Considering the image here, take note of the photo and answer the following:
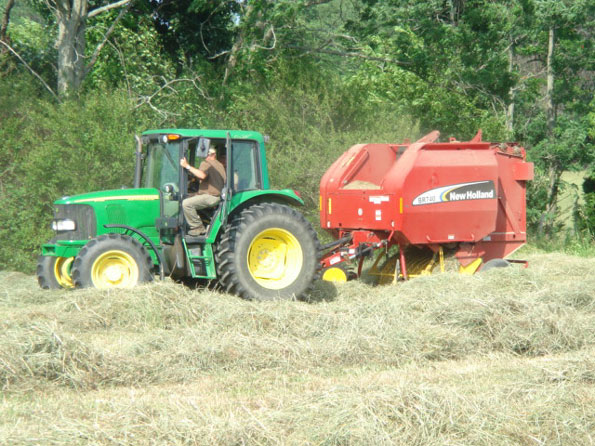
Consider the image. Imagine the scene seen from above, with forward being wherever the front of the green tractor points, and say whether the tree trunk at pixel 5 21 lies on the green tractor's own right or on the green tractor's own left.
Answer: on the green tractor's own right

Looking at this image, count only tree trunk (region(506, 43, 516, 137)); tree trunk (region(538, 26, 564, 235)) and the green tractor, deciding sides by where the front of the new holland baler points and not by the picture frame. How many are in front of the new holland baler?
1

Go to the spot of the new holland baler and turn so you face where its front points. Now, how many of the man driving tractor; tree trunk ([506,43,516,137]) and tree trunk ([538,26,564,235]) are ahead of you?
1

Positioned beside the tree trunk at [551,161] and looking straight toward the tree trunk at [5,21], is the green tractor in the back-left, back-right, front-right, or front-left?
front-left

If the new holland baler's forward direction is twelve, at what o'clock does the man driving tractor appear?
The man driving tractor is roughly at 12 o'clock from the new holland baler.

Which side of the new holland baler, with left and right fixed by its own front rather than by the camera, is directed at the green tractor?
front

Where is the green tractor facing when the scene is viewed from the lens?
facing the viewer and to the left of the viewer

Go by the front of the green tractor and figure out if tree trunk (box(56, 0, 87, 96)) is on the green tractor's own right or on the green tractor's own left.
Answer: on the green tractor's own right

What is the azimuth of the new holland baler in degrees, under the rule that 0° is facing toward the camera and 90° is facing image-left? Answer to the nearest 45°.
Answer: approximately 45°

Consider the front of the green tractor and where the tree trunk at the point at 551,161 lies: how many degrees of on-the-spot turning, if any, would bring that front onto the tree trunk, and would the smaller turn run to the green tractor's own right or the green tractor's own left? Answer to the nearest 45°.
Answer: approximately 180°

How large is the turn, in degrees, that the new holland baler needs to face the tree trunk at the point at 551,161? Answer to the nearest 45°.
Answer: approximately 135° to its right

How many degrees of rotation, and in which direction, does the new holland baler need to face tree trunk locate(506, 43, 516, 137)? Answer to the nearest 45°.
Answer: approximately 135° to its right

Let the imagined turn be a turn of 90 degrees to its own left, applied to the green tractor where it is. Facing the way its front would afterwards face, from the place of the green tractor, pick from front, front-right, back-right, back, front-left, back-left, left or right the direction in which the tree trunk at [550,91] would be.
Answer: left
